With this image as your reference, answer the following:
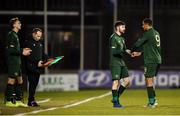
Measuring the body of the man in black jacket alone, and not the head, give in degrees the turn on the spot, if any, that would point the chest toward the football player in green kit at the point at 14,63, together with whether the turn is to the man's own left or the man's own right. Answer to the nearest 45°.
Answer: approximately 135° to the man's own right

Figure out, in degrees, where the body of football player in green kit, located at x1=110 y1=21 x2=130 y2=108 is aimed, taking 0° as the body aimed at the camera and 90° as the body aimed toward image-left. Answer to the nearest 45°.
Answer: approximately 315°

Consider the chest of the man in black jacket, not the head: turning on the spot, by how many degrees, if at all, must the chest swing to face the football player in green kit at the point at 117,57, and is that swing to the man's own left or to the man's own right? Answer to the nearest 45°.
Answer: approximately 45° to the man's own left

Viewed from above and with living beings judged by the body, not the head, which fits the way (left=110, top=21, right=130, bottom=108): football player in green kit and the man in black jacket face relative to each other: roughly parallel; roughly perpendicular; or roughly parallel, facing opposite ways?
roughly parallel

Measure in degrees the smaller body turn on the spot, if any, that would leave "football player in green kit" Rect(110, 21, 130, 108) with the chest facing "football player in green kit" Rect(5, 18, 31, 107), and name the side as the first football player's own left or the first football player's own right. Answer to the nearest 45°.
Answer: approximately 135° to the first football player's own right

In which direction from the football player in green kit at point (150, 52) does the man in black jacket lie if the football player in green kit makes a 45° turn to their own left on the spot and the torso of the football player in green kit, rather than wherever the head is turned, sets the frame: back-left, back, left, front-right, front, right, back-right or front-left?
front

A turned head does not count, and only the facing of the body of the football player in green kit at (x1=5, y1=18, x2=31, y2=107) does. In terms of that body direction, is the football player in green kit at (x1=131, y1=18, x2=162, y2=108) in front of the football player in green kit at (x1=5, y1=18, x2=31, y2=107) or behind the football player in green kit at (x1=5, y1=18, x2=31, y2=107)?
in front

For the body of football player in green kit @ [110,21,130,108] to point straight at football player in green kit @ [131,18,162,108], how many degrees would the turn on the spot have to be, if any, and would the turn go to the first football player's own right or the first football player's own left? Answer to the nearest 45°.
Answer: approximately 45° to the first football player's own left
